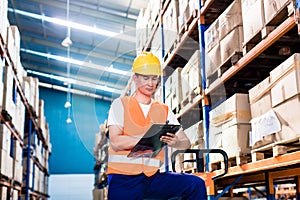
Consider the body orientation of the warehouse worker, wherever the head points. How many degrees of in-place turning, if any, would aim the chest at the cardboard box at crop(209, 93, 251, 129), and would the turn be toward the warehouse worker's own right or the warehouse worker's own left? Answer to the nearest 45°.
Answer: approximately 90° to the warehouse worker's own left

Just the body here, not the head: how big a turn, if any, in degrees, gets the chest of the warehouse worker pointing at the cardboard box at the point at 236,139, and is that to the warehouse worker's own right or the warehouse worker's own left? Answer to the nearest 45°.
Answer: approximately 90° to the warehouse worker's own left
